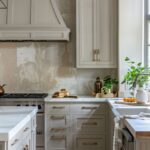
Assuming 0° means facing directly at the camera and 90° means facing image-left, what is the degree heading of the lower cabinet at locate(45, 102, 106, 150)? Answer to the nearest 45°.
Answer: approximately 0°

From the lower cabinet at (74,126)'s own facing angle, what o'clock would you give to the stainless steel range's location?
The stainless steel range is roughly at 3 o'clock from the lower cabinet.

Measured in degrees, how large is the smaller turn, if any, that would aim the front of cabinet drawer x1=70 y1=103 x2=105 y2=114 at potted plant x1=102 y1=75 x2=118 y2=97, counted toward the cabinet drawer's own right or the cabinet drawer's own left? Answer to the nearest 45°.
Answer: approximately 135° to the cabinet drawer's own left

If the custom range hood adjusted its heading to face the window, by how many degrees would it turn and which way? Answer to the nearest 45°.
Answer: approximately 90° to its left
